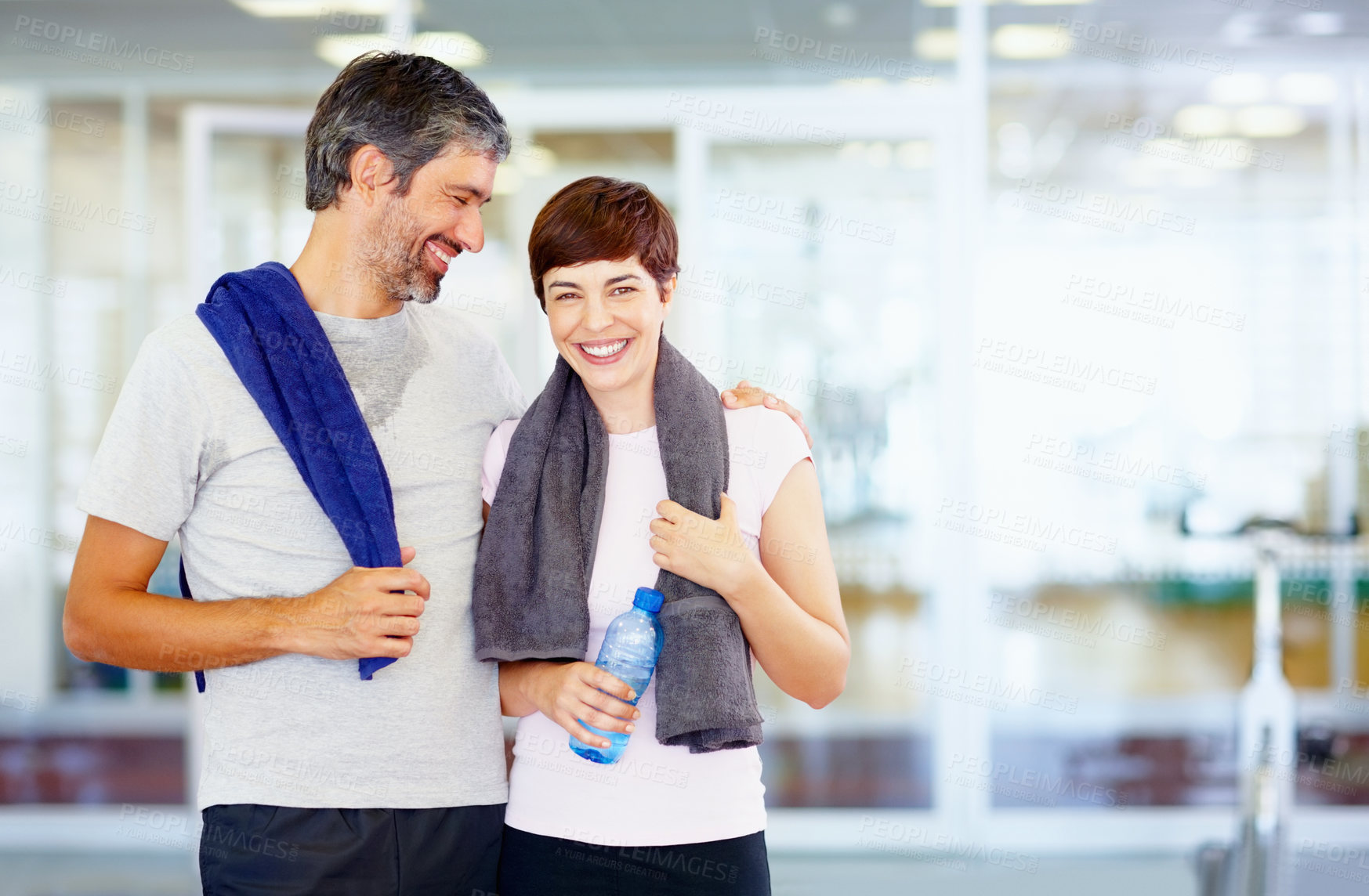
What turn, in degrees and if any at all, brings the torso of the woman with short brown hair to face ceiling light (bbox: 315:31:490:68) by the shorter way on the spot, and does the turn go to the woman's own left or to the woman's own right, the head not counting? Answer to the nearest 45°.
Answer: approximately 180°

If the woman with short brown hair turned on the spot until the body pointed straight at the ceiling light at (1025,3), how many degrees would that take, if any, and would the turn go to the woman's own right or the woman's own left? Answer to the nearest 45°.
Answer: approximately 135° to the woman's own left

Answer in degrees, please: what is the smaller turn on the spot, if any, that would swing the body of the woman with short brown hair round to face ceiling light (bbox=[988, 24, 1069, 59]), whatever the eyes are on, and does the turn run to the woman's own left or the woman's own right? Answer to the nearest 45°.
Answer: approximately 135° to the woman's own left

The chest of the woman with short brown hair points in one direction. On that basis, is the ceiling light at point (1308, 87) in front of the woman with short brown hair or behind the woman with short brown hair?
behind

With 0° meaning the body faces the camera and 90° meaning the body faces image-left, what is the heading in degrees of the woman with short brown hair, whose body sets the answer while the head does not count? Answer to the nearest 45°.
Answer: approximately 0°

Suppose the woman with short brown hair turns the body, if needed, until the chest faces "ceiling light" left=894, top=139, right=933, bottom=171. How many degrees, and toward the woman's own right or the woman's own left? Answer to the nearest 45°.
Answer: approximately 180°

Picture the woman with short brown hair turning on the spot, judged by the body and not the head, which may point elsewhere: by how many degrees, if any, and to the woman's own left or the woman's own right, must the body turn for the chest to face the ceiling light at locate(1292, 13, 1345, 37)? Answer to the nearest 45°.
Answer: approximately 135° to the woman's own left

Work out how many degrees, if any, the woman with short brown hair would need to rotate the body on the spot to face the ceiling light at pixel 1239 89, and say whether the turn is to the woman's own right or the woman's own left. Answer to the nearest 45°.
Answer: approximately 135° to the woman's own left

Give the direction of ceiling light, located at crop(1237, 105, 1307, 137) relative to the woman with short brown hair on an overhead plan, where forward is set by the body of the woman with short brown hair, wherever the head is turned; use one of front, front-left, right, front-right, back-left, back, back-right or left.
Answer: back-left
